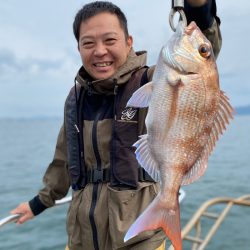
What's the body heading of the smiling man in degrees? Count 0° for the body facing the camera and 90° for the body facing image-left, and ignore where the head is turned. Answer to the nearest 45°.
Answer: approximately 0°
